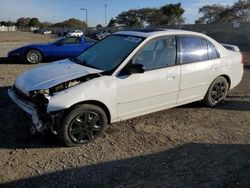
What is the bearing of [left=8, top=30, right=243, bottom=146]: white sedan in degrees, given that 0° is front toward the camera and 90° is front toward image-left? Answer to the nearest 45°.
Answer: approximately 45°

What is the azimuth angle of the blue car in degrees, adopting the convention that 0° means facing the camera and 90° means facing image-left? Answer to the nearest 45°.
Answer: approximately 90°

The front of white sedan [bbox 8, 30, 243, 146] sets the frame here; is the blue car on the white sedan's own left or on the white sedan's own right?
on the white sedan's own right

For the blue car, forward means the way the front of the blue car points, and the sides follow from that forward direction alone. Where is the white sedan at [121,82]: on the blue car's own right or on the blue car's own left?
on the blue car's own left

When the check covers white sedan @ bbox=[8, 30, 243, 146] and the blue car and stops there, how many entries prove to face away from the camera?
0
